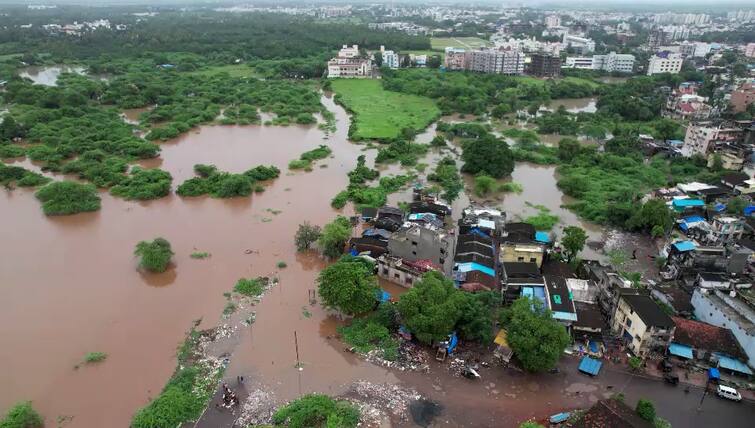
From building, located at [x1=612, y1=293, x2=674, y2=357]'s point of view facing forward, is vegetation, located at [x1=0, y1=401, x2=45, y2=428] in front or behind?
in front

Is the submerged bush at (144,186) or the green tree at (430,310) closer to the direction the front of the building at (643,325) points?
the green tree

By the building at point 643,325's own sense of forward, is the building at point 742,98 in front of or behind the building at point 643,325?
behind

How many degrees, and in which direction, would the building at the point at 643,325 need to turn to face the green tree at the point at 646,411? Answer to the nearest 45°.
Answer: approximately 45° to its left

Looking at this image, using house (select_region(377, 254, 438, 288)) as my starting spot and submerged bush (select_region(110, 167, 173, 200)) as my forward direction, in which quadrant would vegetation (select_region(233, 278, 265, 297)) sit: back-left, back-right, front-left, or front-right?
front-left

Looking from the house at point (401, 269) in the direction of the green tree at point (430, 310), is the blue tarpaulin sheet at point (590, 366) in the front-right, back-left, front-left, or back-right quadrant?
front-left

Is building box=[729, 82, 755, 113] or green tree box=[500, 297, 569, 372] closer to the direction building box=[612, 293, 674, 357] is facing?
the green tree

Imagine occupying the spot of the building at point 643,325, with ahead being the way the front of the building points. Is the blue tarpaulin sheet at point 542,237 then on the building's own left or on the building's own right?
on the building's own right
